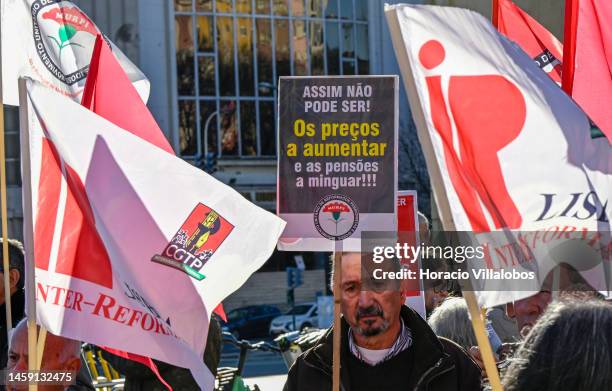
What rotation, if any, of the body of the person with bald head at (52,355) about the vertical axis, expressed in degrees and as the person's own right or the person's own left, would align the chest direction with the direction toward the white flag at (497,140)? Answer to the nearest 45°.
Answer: approximately 90° to the person's own left

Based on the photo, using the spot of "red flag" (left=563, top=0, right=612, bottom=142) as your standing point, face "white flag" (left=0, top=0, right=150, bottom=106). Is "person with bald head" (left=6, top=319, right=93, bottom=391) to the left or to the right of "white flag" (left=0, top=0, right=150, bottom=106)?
left

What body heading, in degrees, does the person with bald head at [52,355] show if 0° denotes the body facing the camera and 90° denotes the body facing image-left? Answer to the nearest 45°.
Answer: approximately 45°

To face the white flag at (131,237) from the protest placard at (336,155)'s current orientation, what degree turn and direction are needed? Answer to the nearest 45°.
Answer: approximately 90° to its right

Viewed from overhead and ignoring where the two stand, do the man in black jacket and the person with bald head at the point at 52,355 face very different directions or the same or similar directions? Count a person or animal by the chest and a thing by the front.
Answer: same or similar directions

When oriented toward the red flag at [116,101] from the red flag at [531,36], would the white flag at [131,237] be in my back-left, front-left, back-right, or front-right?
front-left

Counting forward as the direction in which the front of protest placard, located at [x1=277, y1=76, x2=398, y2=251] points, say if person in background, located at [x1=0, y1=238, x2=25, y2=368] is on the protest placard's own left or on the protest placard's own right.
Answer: on the protest placard's own right

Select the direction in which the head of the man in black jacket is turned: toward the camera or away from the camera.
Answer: toward the camera

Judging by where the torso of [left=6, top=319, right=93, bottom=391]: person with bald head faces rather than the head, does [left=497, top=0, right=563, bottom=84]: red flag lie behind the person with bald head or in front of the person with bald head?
behind

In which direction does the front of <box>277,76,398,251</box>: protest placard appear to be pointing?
toward the camera

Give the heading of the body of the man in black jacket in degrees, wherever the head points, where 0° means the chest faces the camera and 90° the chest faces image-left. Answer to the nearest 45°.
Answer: approximately 0°

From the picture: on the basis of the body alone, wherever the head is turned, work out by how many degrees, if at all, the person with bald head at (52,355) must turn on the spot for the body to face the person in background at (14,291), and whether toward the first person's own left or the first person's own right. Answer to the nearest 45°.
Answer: approximately 135° to the first person's own right

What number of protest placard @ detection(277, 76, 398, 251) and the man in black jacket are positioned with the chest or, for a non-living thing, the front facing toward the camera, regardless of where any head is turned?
2

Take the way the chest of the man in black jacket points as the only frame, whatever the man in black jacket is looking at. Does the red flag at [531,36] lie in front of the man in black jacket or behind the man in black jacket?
behind

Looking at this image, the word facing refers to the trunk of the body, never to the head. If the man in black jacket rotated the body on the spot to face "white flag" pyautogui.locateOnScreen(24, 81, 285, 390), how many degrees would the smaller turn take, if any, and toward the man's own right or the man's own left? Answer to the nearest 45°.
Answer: approximately 135° to the man's own right

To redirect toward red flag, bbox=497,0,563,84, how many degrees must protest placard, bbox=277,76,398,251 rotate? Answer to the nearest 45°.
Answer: approximately 135° to its left
